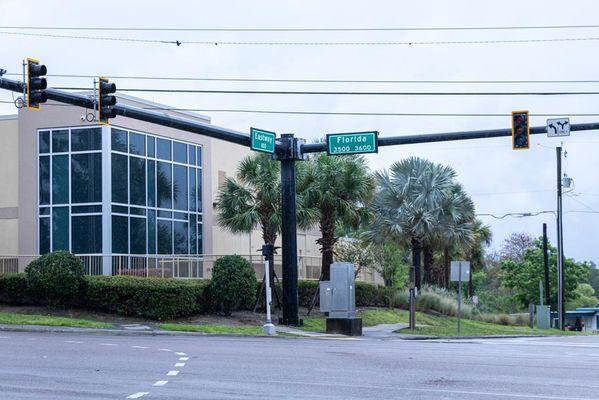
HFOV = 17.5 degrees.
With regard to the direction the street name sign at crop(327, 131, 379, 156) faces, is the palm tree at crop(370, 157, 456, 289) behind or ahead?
behind

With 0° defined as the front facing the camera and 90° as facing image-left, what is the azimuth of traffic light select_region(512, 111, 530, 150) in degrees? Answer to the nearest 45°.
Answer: approximately 0°

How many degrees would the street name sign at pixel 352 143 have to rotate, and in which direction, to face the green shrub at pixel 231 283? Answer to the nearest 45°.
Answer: approximately 135° to its right

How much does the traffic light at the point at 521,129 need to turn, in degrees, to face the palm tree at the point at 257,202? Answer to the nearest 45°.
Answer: approximately 135° to its right

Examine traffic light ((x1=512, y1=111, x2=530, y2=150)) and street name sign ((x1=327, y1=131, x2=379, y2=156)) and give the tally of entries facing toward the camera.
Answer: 2

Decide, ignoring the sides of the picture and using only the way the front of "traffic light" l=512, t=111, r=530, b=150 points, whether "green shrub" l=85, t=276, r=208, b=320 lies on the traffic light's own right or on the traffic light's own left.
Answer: on the traffic light's own right

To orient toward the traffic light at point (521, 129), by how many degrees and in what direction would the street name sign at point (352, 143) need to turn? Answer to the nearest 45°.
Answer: approximately 45° to its left

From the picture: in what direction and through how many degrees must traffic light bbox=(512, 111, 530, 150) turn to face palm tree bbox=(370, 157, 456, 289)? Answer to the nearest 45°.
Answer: approximately 180°

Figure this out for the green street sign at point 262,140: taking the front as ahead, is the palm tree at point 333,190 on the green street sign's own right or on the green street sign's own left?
on the green street sign's own left
